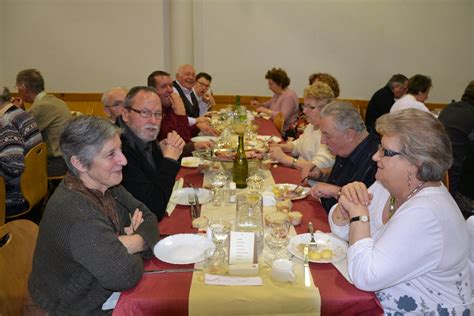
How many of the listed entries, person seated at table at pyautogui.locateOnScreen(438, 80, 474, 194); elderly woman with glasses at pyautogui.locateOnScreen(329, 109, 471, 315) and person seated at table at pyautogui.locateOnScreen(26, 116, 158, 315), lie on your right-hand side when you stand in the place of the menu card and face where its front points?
1

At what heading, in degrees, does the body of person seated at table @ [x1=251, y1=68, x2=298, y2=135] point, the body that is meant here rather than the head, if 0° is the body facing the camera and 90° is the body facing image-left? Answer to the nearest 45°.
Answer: approximately 90°

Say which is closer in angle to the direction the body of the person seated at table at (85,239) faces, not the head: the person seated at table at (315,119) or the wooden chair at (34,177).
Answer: the person seated at table

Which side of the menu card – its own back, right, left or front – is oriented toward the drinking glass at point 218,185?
back

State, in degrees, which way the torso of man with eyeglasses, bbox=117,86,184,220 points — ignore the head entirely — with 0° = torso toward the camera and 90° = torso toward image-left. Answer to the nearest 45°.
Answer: approximately 315°

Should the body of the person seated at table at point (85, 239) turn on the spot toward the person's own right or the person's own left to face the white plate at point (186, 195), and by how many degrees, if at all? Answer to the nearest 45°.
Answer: approximately 45° to the person's own left

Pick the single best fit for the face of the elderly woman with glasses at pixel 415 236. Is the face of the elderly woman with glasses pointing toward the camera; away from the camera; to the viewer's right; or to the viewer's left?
to the viewer's left

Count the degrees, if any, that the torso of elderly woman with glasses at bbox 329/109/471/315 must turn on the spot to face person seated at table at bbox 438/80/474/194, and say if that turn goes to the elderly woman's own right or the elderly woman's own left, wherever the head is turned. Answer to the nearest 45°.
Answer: approximately 90° to the elderly woman's own right

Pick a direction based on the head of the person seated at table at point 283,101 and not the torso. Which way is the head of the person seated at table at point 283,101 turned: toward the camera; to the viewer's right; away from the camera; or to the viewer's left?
to the viewer's left
